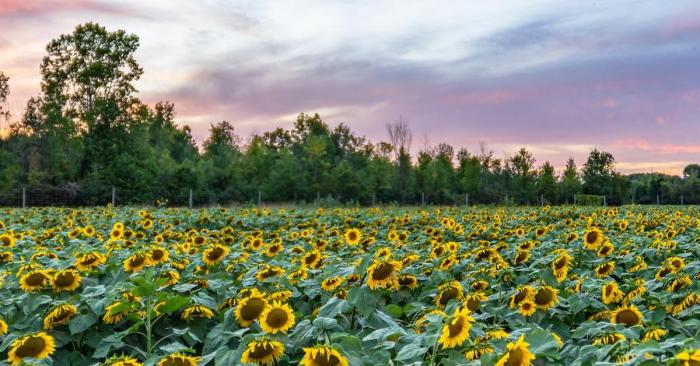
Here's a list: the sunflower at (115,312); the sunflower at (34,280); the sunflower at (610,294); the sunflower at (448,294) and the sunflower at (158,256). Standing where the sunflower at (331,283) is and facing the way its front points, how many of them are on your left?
2

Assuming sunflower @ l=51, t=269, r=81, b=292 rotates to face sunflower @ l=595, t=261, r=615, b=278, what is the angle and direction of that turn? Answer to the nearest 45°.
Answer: approximately 90° to its left

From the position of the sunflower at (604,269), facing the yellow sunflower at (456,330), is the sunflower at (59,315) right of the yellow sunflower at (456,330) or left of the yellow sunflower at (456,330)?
right

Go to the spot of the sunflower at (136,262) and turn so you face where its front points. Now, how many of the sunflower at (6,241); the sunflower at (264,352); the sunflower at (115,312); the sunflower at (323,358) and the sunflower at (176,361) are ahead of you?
4

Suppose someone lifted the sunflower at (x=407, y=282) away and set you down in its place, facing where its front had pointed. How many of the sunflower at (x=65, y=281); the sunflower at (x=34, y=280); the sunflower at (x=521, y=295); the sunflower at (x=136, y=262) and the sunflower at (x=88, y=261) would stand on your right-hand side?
4

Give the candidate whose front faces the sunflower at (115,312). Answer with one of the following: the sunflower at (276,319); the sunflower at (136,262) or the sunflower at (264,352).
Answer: the sunflower at (136,262)

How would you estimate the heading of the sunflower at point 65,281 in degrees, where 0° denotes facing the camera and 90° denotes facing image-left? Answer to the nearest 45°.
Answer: approximately 0°
